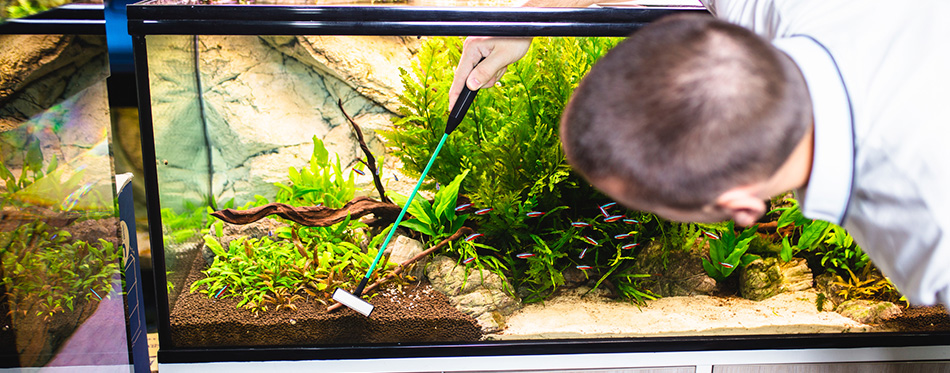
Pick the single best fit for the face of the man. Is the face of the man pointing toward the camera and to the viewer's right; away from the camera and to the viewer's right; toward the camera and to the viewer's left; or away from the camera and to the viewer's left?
away from the camera and to the viewer's left

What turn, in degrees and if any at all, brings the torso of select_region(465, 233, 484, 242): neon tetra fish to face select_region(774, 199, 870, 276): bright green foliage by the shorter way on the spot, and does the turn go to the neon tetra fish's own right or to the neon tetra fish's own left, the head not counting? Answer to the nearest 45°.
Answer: approximately 180°

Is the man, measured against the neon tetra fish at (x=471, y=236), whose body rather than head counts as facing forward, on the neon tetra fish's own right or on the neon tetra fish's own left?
on the neon tetra fish's own left

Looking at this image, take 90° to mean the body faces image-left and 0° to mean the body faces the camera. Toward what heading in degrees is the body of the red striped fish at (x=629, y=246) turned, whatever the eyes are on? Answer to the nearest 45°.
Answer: approximately 90°

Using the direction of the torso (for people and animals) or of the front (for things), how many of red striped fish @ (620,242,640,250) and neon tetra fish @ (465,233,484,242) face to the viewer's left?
2

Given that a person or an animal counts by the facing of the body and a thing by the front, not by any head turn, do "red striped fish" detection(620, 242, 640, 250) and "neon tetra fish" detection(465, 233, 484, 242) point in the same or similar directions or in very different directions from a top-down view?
same or similar directions

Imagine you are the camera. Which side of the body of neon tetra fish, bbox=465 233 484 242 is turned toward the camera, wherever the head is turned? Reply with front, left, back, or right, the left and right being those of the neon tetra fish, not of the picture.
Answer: left
